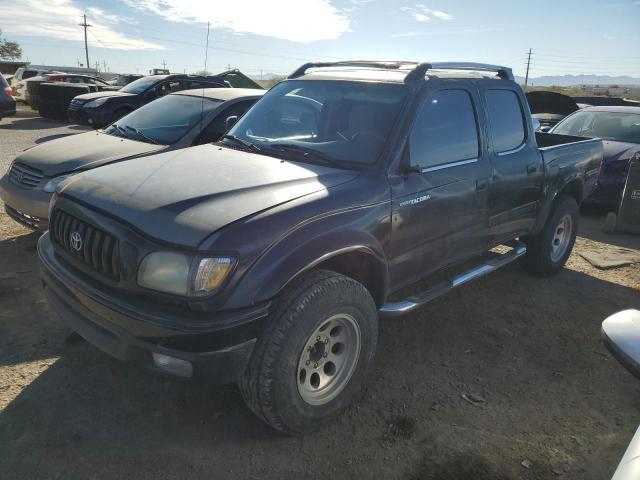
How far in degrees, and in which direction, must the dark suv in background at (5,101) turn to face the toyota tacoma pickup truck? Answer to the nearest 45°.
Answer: approximately 90° to its left

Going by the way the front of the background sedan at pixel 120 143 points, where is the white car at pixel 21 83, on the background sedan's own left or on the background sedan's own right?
on the background sedan's own right

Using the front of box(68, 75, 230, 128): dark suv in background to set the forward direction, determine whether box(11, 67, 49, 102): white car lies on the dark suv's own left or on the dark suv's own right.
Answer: on the dark suv's own right

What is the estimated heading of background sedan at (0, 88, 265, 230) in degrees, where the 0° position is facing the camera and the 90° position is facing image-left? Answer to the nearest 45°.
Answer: approximately 45°

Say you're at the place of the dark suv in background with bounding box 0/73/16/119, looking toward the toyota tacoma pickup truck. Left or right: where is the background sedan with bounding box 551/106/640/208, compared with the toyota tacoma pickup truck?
left

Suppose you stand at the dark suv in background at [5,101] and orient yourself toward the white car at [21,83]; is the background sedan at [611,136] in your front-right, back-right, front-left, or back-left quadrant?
back-right

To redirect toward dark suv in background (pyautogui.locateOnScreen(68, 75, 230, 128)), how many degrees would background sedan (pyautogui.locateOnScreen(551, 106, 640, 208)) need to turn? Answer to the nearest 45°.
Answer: approximately 45° to its right

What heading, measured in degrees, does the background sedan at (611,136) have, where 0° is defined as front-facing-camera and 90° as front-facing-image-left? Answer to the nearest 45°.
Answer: approximately 45°
